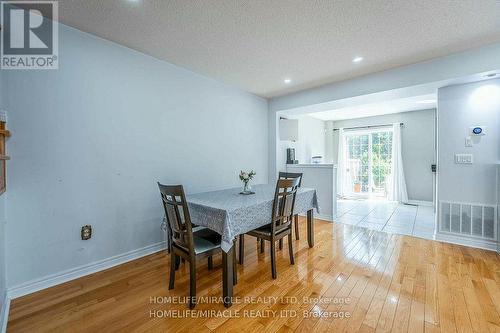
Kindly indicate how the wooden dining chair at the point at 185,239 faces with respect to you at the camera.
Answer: facing away from the viewer and to the right of the viewer

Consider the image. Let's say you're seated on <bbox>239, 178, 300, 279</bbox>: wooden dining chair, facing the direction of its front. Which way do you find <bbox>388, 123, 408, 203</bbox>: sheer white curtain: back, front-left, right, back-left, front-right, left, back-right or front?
right

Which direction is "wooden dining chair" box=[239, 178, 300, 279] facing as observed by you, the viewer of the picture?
facing away from the viewer and to the left of the viewer

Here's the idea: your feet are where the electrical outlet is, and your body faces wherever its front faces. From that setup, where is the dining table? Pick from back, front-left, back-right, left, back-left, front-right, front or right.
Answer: front-left

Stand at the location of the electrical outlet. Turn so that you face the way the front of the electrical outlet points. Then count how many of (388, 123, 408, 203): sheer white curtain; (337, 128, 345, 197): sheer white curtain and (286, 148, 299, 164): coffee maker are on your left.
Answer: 3

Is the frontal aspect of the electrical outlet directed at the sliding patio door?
no

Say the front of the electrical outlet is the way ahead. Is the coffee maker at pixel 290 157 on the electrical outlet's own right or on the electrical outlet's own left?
on the electrical outlet's own left

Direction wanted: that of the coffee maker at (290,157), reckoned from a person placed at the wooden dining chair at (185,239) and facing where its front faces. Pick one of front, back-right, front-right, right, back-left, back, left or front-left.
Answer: front

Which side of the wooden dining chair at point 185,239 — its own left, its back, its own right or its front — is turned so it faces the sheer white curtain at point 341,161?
front

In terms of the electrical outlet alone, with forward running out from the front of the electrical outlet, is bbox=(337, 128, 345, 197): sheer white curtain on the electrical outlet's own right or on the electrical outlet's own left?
on the electrical outlet's own left

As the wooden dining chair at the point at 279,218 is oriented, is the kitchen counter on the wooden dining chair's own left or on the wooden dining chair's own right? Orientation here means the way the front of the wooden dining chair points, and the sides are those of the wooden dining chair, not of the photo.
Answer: on the wooden dining chair's own right

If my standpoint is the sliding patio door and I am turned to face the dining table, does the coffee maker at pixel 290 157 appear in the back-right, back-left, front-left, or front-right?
front-right

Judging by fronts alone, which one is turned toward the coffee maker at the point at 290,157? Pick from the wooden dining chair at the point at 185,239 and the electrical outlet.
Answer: the wooden dining chair

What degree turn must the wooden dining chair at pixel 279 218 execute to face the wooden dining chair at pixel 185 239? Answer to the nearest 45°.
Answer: approximately 90° to its left

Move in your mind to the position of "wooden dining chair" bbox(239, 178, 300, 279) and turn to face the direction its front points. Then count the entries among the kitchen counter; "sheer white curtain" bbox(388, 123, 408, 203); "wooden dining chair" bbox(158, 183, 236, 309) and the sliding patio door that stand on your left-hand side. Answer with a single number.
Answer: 1
